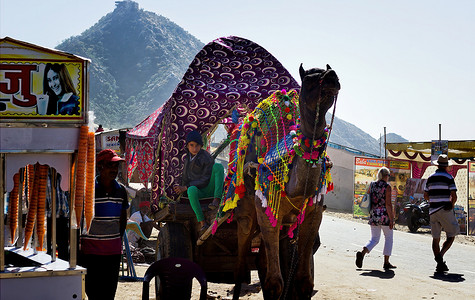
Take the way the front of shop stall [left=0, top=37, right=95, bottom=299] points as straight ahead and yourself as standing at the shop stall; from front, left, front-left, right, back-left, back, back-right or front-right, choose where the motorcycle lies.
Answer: back-left

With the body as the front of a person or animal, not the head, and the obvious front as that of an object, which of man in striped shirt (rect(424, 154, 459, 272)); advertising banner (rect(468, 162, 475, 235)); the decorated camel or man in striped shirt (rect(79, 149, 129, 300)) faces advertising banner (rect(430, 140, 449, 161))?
man in striped shirt (rect(424, 154, 459, 272))

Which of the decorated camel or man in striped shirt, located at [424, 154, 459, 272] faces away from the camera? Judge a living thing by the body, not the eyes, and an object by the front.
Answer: the man in striped shirt

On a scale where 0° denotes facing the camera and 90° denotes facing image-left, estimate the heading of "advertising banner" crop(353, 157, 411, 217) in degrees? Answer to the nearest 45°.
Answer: approximately 0°

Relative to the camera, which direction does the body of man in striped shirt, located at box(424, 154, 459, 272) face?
away from the camera

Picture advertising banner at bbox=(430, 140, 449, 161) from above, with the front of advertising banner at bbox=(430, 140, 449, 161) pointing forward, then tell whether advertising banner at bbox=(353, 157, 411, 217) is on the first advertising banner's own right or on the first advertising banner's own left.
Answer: on the first advertising banner's own right

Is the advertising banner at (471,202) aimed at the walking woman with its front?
yes
